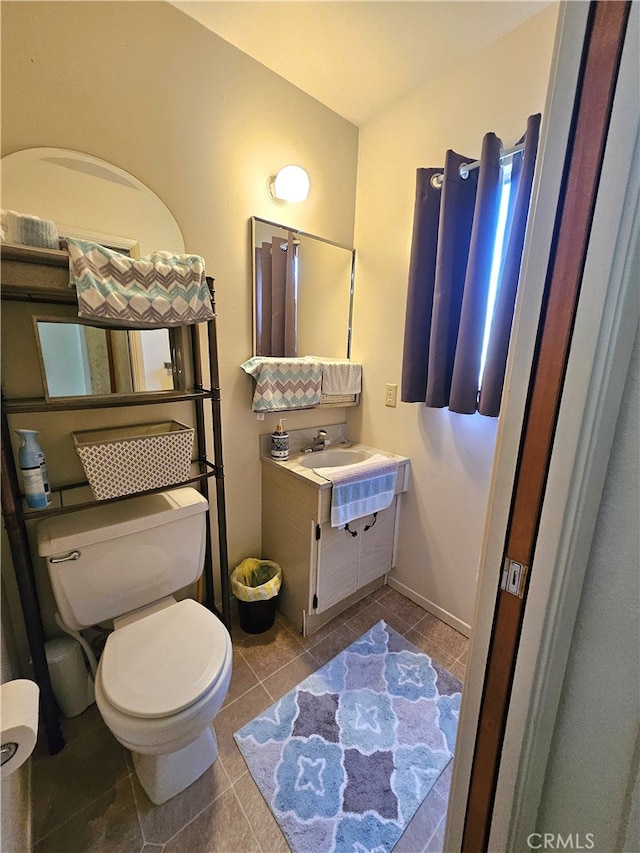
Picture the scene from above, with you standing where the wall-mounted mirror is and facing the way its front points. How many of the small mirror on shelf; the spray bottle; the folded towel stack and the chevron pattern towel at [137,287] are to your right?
4

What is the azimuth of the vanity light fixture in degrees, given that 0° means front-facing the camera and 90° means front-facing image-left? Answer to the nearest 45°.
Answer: approximately 315°

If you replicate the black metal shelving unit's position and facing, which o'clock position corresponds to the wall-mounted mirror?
The wall-mounted mirror is roughly at 10 o'clock from the black metal shelving unit.

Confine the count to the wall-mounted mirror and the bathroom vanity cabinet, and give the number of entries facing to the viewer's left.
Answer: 0

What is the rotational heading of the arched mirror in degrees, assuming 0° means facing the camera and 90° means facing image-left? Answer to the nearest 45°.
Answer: approximately 315°

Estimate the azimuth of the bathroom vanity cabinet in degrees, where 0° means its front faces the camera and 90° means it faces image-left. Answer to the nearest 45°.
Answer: approximately 315°

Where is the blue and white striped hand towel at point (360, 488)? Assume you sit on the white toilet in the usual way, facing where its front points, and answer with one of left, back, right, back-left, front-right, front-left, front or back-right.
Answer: left
